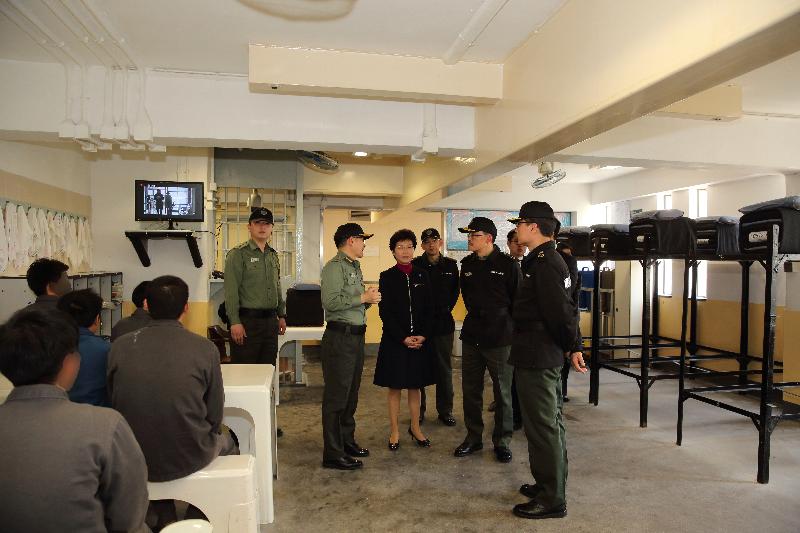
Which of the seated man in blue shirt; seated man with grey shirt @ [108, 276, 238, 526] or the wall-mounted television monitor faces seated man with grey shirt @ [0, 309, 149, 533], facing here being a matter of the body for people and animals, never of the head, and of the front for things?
the wall-mounted television monitor

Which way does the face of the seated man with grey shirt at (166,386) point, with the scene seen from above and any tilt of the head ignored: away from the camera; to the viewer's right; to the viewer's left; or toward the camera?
away from the camera

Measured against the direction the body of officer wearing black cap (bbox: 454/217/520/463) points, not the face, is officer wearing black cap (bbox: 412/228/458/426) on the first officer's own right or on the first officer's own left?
on the first officer's own right

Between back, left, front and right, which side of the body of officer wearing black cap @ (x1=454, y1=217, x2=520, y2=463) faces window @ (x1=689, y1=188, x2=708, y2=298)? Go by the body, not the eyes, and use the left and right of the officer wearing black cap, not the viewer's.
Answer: back

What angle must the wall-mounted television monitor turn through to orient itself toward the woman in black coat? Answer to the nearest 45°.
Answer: approximately 45° to its left

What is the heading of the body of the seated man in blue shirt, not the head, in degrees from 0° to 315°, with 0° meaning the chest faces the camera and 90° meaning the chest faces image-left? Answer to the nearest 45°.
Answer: approximately 225°

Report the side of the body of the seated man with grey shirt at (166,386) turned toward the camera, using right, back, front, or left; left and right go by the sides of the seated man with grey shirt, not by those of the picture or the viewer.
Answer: back

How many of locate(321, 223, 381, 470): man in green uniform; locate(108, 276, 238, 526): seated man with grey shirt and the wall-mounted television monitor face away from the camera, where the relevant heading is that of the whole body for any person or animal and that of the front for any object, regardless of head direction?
1

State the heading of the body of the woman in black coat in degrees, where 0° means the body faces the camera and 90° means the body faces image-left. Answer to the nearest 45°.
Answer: approximately 0°

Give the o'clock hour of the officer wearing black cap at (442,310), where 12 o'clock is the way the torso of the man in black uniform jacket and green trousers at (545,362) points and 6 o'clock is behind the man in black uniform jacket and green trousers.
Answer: The officer wearing black cap is roughly at 2 o'clock from the man in black uniform jacket and green trousers.

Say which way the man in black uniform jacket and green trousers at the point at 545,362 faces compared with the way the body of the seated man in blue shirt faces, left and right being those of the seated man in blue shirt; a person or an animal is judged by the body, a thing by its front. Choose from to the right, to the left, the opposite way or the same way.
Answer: to the left

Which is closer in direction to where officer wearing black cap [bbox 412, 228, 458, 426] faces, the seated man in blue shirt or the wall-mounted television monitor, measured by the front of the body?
the seated man in blue shirt

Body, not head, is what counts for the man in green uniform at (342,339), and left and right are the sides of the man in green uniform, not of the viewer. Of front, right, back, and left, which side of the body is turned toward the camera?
right

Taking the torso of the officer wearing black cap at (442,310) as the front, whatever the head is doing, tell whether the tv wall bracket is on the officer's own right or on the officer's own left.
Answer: on the officer's own right

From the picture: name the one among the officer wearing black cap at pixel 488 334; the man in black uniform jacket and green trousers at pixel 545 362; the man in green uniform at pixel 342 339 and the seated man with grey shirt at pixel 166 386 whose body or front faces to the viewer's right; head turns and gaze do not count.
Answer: the man in green uniform at pixel 342 339

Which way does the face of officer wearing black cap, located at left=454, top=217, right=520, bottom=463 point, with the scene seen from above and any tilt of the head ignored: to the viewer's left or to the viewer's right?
to the viewer's left
